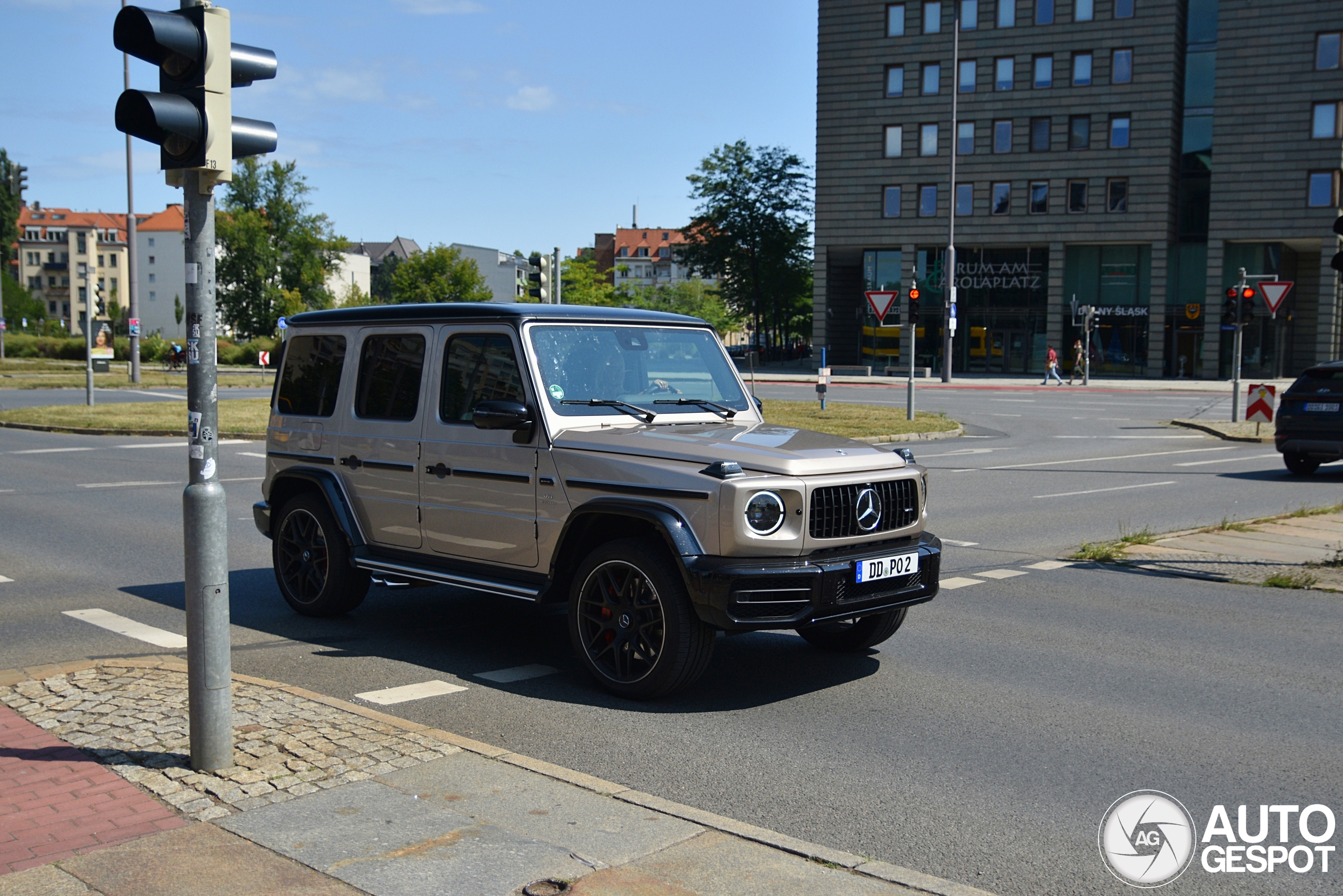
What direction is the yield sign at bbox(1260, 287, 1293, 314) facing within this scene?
toward the camera

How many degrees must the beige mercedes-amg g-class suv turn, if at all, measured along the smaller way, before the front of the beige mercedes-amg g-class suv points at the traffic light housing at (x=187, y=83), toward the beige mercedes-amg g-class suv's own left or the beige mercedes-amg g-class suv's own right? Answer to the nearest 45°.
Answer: approximately 90° to the beige mercedes-amg g-class suv's own right

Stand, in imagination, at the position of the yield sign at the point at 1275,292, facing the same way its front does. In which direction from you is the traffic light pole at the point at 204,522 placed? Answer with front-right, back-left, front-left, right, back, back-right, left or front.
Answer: front

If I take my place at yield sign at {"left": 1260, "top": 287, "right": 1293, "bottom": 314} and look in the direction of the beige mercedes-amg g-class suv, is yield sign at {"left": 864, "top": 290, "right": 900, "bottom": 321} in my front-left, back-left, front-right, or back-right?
front-right

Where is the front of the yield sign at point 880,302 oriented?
toward the camera

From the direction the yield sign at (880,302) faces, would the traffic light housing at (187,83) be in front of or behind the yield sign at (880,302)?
in front

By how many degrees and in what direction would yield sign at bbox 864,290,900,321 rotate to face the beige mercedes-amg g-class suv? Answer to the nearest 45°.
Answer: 0° — it already faces it

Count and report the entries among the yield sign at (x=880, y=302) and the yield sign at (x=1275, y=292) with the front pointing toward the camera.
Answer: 2

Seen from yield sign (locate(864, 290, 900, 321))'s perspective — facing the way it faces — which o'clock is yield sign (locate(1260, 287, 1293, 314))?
yield sign (locate(1260, 287, 1293, 314)) is roughly at 9 o'clock from yield sign (locate(864, 290, 900, 321)).

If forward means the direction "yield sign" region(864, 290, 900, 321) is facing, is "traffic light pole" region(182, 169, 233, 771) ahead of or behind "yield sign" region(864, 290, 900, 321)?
ahead

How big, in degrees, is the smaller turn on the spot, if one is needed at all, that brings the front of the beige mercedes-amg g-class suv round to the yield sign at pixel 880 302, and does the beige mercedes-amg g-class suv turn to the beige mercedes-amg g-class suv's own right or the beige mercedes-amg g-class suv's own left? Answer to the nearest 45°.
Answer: approximately 135° to the beige mercedes-amg g-class suv's own left

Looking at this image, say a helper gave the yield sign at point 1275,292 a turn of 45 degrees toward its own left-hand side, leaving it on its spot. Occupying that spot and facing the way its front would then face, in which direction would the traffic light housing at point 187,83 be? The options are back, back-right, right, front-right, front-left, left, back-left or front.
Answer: front-right
